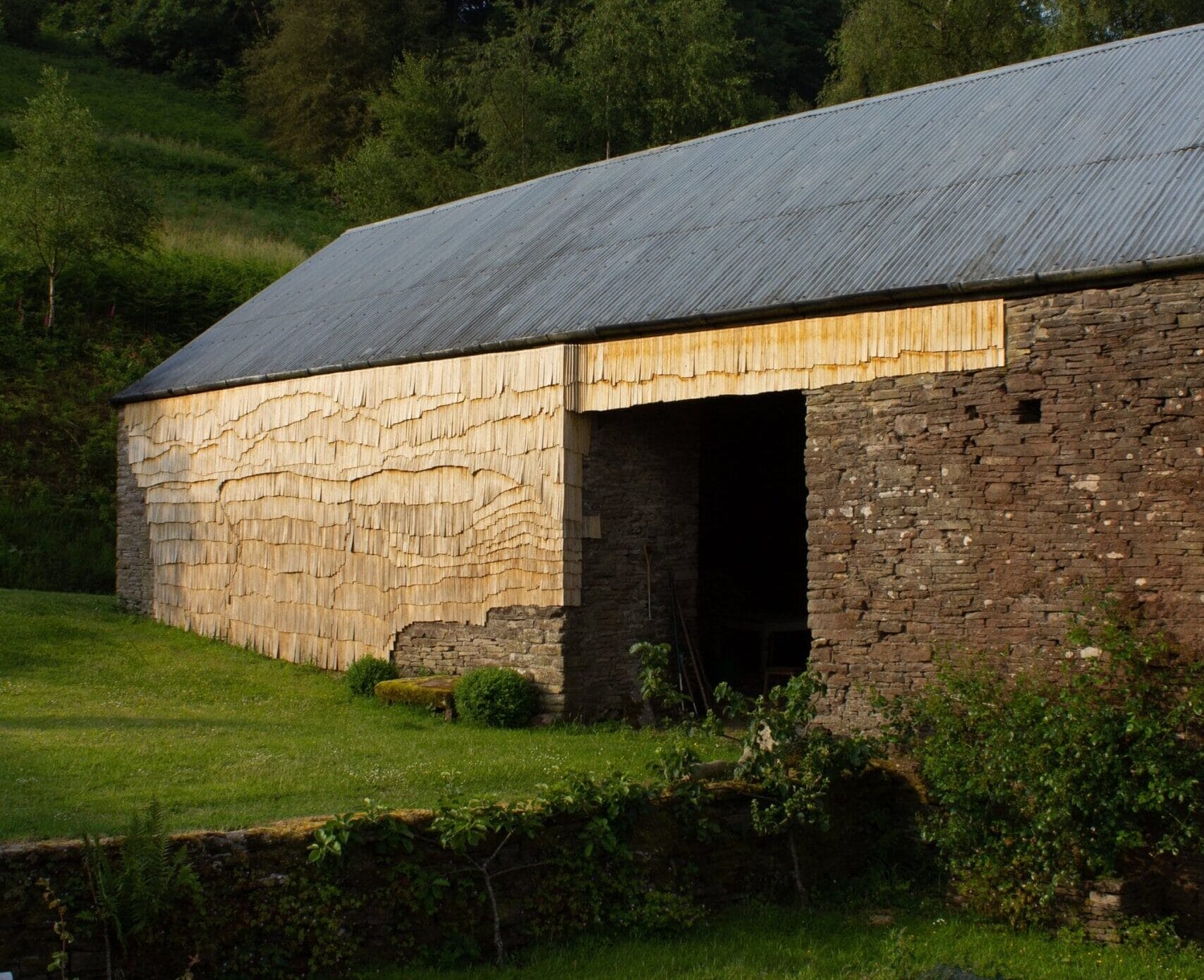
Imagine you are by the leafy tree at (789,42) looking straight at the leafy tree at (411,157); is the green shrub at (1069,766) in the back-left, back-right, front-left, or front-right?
front-left

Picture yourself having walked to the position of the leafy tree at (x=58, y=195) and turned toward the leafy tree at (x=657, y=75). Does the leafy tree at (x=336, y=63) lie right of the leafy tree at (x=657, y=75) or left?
left

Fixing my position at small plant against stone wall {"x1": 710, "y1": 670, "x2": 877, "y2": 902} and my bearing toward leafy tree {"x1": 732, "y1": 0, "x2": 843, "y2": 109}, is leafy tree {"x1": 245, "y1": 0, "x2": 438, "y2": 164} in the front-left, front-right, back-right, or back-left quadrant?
front-left

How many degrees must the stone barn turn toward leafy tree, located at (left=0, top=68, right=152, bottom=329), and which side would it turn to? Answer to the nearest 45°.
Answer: approximately 90° to its right

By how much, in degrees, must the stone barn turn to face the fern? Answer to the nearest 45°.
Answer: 0° — it already faces it

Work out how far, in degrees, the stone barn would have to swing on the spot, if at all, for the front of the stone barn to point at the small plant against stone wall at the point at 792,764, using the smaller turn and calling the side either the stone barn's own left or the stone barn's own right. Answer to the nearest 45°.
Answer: approximately 45° to the stone barn's own left

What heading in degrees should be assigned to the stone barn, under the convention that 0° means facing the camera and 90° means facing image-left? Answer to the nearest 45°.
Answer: approximately 45°

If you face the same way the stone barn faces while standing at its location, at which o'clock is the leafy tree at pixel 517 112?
The leafy tree is roughly at 4 o'clock from the stone barn.

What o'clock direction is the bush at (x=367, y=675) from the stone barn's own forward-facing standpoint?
The bush is roughly at 2 o'clock from the stone barn.

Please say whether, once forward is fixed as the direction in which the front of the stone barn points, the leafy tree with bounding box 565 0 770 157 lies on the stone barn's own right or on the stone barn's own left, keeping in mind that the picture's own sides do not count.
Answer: on the stone barn's own right

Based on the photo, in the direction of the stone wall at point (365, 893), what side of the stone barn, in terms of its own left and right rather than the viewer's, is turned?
front
